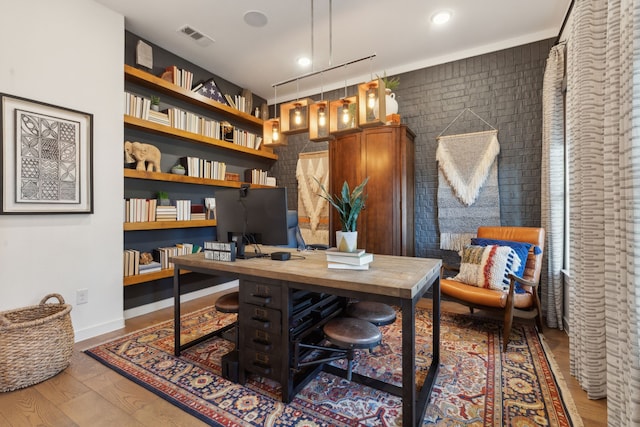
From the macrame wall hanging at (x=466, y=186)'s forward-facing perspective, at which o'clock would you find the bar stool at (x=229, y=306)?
The bar stool is roughly at 1 o'clock from the macrame wall hanging.

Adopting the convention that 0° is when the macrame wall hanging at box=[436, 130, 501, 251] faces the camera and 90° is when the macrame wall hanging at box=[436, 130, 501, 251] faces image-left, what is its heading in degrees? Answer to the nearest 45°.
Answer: approximately 0°

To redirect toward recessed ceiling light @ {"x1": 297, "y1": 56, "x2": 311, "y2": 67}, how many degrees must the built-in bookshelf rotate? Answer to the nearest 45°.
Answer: approximately 45° to its left

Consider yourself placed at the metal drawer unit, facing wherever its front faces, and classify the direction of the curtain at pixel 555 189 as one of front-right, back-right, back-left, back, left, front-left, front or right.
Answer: back-left

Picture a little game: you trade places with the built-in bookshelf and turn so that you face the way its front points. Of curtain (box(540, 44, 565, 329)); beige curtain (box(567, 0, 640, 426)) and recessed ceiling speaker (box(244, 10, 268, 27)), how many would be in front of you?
3

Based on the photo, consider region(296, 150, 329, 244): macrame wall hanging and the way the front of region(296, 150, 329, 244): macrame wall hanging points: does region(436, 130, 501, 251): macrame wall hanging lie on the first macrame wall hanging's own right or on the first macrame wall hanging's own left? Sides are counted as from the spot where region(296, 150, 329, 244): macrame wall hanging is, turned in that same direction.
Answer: on the first macrame wall hanging's own left

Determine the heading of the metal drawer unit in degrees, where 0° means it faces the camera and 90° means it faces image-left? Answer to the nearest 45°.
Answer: approximately 45°

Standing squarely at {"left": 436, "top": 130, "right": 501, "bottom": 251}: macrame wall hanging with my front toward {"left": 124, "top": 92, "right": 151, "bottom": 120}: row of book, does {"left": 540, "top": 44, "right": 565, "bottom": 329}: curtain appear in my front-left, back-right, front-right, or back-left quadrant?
back-left

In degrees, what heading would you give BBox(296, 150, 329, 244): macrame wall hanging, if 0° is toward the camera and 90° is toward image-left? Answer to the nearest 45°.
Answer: approximately 45°
